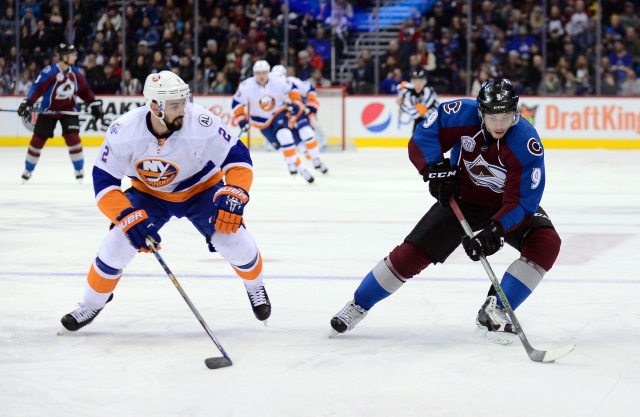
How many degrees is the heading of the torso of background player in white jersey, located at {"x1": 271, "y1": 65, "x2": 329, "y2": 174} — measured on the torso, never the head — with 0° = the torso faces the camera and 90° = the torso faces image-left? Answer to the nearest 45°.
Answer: approximately 45°

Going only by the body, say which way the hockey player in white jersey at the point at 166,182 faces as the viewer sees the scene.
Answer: toward the camera

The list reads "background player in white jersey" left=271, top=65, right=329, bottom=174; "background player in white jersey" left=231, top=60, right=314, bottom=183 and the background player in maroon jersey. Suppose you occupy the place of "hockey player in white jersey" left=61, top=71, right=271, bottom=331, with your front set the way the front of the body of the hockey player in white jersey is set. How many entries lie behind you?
3

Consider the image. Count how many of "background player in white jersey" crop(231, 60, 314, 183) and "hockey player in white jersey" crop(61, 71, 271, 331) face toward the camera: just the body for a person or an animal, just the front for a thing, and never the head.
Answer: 2

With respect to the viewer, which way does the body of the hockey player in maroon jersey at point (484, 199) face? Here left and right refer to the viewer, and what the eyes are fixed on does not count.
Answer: facing the viewer

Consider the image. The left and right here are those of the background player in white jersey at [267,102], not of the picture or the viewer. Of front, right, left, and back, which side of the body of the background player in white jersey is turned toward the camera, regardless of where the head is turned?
front

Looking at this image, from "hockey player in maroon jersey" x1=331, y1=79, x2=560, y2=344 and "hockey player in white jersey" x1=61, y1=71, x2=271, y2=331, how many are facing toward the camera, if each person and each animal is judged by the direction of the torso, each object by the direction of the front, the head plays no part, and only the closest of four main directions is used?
2

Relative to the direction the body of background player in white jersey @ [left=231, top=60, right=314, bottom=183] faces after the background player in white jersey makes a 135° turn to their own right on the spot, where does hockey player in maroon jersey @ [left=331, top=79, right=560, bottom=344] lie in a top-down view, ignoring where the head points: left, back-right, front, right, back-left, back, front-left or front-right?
back-left
